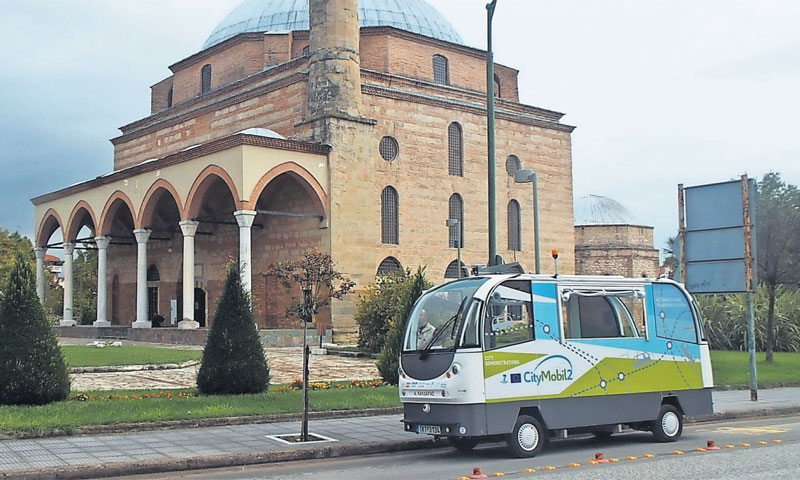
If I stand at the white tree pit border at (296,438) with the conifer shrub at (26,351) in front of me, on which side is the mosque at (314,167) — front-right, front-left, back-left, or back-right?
front-right

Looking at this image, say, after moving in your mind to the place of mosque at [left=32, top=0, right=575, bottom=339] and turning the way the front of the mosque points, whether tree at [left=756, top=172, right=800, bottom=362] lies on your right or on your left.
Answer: on your left

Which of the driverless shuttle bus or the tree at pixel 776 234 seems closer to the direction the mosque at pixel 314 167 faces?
the driverless shuttle bus

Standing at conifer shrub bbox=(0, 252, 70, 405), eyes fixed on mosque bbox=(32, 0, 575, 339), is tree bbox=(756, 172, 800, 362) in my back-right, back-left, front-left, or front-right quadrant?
front-right

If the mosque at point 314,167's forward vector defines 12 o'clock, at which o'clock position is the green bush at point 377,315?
The green bush is roughly at 10 o'clock from the mosque.

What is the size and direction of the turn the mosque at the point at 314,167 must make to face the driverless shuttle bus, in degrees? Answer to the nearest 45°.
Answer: approximately 45° to its left

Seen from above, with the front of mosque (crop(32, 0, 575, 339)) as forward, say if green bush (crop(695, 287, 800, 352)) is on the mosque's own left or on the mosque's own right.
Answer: on the mosque's own left

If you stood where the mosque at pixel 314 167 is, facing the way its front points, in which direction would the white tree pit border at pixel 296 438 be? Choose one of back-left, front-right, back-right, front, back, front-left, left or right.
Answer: front-left

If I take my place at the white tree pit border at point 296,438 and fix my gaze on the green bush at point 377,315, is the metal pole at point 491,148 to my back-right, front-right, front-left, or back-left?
front-right

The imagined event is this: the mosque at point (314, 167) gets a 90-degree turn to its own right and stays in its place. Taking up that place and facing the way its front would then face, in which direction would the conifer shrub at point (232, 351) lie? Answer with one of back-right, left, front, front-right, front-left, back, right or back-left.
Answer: back-left

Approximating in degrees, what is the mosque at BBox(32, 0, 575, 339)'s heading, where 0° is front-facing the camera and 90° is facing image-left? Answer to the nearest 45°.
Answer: approximately 45°

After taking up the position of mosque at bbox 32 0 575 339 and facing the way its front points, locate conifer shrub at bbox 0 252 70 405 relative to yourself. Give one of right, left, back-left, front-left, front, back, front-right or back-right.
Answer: front-left
